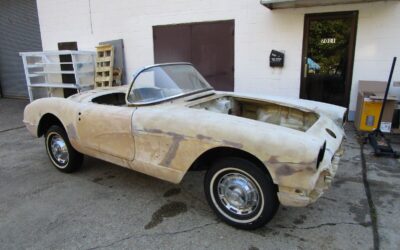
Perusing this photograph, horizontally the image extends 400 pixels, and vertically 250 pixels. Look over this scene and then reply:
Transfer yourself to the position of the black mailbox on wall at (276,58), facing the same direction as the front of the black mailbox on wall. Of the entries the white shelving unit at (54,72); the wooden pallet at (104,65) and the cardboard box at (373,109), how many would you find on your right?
2

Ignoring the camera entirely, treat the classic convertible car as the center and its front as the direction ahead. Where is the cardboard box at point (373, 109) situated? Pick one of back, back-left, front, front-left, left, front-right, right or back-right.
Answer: left

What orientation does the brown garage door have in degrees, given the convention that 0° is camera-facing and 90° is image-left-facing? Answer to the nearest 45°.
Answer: approximately 0°

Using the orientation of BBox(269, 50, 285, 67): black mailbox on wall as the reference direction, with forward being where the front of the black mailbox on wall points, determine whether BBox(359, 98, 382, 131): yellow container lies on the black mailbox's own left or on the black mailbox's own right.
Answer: on the black mailbox's own left

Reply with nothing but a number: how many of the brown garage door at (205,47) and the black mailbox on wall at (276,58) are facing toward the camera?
2

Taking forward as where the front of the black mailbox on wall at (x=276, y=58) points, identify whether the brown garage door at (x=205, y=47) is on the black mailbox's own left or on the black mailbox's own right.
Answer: on the black mailbox's own right

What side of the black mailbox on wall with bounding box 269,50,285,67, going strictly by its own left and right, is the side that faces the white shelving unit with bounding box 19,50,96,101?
right

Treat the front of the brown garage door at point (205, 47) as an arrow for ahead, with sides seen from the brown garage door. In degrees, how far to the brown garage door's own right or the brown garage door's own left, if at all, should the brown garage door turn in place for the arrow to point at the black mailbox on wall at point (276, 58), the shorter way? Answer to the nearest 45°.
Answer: approximately 45° to the brown garage door's own left

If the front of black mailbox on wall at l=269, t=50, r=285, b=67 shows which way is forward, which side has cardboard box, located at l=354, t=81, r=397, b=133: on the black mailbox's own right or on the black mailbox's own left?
on the black mailbox's own left

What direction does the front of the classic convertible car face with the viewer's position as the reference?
facing the viewer and to the right of the viewer

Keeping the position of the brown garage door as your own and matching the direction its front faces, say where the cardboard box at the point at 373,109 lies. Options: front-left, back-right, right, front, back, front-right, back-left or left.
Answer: front-left
